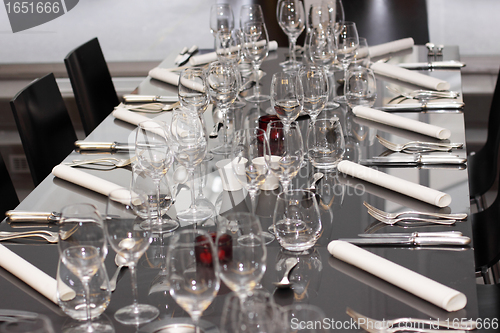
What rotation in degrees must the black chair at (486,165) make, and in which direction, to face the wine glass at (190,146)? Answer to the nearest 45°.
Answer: approximately 45° to its left

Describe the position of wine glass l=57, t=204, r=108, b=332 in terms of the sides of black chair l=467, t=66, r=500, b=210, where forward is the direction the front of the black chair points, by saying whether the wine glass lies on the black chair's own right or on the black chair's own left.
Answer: on the black chair's own left

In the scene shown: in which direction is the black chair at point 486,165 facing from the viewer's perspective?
to the viewer's left

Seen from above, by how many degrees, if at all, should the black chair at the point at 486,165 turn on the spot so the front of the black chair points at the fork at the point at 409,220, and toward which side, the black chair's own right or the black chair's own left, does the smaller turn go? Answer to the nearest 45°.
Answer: approximately 90° to the black chair's own left

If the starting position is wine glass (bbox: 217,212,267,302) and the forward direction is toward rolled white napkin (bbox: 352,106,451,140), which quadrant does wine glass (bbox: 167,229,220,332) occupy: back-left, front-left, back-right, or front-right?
back-left

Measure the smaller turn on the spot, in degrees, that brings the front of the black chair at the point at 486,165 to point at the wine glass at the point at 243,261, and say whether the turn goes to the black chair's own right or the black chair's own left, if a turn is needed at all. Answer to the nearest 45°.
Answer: approximately 90° to the black chair's own left
